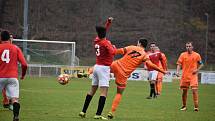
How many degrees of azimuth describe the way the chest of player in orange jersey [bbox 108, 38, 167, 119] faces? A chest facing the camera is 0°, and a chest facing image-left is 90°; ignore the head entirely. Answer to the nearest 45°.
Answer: approximately 135°

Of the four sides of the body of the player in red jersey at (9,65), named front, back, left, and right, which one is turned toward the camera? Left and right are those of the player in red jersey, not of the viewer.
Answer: back

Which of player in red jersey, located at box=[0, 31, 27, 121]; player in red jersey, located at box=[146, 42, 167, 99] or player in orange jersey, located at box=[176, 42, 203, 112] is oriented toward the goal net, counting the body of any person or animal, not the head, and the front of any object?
player in red jersey, located at box=[0, 31, 27, 121]

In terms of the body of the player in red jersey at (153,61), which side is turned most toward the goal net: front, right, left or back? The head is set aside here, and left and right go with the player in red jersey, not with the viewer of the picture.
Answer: right

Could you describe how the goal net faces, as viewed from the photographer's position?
facing the viewer

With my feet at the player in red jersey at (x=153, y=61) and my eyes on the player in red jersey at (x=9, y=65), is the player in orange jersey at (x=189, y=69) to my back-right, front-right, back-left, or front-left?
front-left

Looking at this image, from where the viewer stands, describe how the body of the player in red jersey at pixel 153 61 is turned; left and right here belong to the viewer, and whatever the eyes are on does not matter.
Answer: facing the viewer and to the left of the viewer

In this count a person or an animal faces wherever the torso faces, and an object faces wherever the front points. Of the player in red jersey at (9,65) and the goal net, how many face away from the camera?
1

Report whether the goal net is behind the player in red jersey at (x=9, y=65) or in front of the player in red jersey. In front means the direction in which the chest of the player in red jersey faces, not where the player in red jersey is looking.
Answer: in front

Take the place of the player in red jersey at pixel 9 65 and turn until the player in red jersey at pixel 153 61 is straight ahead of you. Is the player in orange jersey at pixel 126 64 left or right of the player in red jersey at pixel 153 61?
right

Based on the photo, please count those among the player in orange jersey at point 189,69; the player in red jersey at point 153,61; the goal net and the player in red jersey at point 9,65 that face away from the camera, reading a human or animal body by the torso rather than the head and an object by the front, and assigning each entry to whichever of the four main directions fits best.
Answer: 1

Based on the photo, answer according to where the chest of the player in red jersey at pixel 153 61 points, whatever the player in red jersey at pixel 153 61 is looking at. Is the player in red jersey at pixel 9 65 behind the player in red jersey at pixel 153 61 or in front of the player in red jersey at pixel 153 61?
in front

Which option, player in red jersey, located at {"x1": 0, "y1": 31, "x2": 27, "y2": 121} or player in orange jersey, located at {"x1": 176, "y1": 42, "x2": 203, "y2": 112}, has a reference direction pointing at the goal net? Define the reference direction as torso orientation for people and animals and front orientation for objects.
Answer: the player in red jersey

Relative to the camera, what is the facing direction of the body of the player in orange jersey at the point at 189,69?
toward the camera
